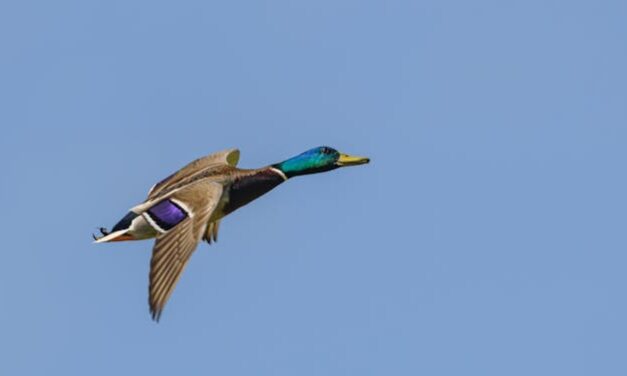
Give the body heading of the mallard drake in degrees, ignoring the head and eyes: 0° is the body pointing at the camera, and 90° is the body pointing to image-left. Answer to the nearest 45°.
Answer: approximately 270°
